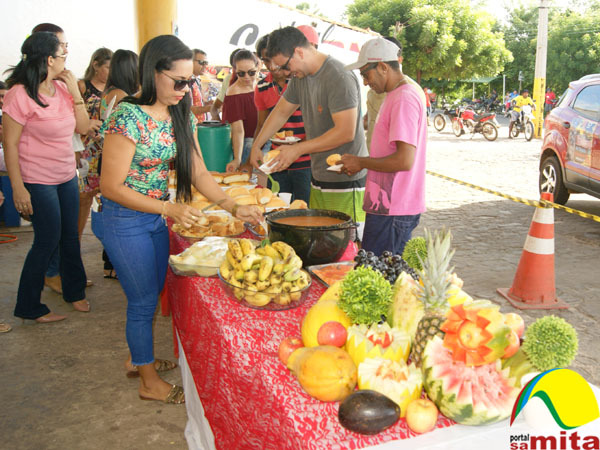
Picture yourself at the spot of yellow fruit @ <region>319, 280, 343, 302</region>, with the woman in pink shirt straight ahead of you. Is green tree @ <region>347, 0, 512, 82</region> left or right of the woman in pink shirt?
right

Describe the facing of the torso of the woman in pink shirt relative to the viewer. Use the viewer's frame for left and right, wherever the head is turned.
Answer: facing the viewer and to the right of the viewer

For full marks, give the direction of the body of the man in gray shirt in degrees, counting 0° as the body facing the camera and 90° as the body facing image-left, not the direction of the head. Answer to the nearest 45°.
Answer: approximately 45°

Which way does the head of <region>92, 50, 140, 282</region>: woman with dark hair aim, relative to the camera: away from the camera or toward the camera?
away from the camera

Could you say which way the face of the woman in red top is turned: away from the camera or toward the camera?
toward the camera

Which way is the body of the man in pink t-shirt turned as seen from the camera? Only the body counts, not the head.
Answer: to the viewer's left

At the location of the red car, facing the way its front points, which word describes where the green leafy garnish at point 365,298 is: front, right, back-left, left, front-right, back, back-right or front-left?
front-right

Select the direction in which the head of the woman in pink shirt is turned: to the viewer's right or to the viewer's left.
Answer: to the viewer's right

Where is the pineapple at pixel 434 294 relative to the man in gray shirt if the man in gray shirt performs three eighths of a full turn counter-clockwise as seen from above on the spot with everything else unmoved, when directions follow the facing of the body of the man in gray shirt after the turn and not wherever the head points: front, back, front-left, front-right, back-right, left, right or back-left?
right

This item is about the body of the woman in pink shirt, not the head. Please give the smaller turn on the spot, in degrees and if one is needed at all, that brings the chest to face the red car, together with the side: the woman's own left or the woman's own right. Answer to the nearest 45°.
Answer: approximately 45° to the woman's own left

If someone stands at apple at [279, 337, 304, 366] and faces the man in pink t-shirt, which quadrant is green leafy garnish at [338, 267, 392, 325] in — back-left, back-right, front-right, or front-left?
front-right
